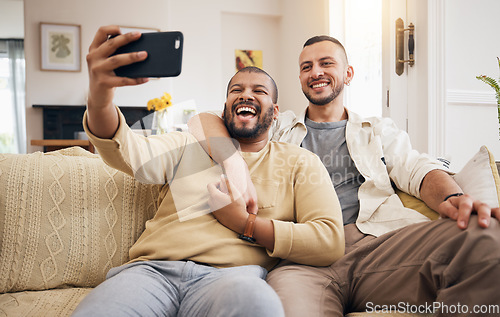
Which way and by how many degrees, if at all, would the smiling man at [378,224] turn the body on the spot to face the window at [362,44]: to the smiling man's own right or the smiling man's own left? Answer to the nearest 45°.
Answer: approximately 180°

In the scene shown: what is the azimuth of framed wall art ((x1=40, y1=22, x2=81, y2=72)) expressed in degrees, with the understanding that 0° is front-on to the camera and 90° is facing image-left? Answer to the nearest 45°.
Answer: approximately 0°

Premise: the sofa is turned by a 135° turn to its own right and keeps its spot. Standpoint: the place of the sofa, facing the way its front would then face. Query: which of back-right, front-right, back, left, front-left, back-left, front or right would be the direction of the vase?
front-right

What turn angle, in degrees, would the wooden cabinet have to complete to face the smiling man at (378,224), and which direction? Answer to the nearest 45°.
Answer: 0° — it already faces them

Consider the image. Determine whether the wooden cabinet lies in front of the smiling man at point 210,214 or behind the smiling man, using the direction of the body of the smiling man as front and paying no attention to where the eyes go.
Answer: behind

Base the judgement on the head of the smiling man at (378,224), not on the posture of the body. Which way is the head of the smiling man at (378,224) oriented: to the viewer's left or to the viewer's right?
to the viewer's left
